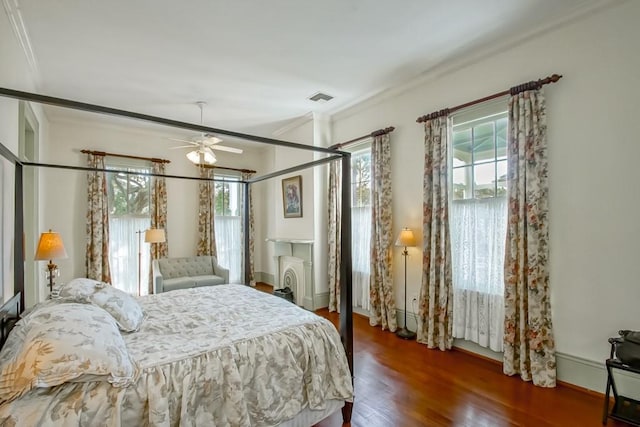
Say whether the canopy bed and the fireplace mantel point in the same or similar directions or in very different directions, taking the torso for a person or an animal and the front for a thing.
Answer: very different directions

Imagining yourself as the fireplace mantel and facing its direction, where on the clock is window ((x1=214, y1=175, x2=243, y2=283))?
The window is roughly at 3 o'clock from the fireplace mantel.

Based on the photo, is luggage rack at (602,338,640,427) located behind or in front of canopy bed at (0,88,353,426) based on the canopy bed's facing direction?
in front

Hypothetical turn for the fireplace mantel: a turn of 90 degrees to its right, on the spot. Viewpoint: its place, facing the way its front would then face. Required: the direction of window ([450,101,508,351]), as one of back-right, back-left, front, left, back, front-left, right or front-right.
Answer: back

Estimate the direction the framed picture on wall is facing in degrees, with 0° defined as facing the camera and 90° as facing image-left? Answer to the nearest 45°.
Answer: approximately 45°

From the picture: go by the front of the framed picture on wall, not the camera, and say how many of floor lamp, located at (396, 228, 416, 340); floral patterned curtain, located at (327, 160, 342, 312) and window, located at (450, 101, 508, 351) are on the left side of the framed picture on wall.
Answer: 3

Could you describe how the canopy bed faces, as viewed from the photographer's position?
facing to the right of the viewer

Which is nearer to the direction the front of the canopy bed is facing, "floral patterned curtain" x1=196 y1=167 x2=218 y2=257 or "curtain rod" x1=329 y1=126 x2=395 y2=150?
the curtain rod

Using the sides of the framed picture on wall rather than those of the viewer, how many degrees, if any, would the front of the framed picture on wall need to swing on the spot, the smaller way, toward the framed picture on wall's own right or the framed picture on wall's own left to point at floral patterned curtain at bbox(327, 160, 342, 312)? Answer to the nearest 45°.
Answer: approximately 90° to the framed picture on wall's own left

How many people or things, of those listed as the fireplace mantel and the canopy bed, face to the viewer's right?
1

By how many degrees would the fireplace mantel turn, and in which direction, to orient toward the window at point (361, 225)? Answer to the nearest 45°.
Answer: approximately 90° to its left

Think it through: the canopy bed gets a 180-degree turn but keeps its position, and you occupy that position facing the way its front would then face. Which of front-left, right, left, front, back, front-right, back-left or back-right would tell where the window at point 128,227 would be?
right

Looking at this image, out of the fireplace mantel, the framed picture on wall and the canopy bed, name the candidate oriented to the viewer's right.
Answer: the canopy bed

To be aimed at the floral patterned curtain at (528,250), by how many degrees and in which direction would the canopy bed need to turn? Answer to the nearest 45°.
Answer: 0° — it already faces it

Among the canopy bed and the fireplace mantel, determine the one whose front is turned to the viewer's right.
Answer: the canopy bed
